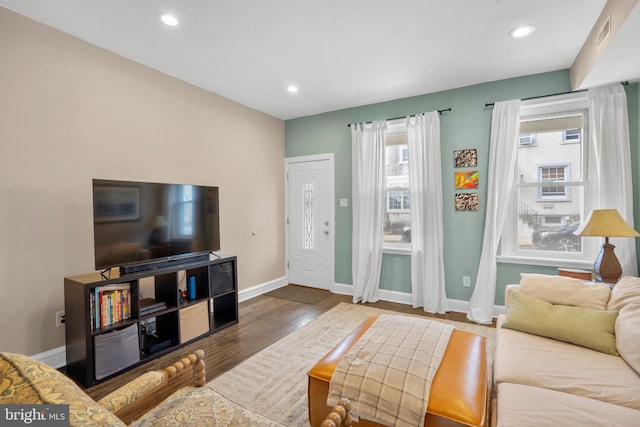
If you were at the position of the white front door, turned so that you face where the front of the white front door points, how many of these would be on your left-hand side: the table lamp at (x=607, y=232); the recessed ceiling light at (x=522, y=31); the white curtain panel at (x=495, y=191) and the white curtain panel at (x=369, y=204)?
4

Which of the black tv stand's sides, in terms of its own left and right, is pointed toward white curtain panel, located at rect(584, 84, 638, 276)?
front

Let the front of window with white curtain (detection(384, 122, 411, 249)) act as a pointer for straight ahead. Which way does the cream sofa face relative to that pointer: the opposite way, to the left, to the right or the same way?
to the right

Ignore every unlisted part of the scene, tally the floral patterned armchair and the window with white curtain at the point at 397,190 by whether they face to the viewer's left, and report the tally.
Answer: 0

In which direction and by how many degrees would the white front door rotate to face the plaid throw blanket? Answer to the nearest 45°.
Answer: approximately 45° to its left

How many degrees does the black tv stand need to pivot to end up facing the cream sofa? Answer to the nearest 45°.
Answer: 0° — it already faces it

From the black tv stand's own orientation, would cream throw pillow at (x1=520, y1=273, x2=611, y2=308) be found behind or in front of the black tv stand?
in front

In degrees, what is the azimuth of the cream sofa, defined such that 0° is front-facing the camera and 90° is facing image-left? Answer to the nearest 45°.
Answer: approximately 90°

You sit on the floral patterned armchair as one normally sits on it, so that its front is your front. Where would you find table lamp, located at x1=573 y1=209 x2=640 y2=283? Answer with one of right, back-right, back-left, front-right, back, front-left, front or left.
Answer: front-right

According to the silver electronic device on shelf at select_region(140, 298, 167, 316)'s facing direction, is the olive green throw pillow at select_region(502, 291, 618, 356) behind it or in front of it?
in front

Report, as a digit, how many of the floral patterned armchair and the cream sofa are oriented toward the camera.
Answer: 0

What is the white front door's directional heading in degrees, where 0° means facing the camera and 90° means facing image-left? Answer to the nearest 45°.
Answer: approximately 45°

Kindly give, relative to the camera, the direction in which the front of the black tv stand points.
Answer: facing the viewer and to the right of the viewer

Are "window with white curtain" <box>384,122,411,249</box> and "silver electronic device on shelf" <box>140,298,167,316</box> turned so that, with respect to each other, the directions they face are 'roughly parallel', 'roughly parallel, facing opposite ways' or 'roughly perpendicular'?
roughly perpendicular

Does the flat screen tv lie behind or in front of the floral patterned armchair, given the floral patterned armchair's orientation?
in front
